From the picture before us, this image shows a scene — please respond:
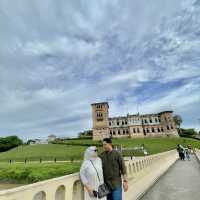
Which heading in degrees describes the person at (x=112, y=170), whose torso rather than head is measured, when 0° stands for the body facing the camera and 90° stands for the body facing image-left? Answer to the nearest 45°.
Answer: approximately 45°

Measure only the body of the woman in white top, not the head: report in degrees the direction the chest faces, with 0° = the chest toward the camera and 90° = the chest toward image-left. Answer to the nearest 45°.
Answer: approximately 315°
